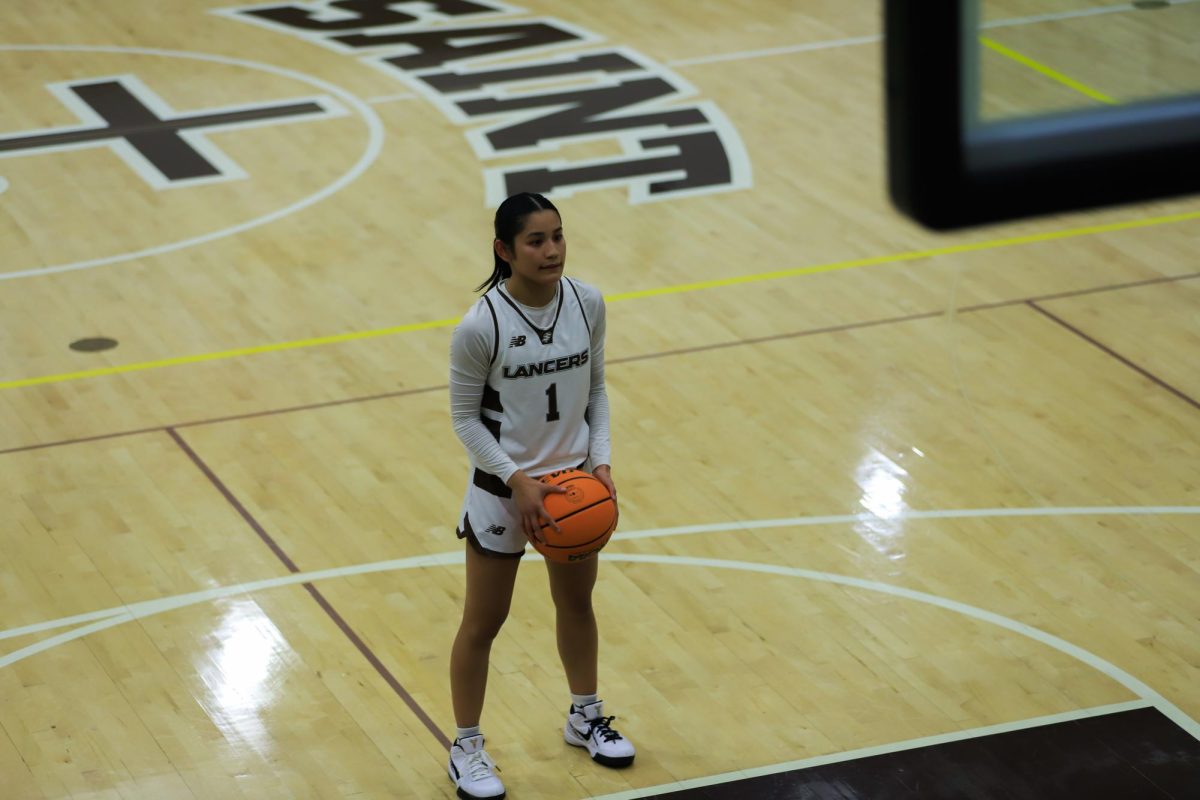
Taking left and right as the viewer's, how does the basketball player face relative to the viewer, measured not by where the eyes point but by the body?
facing the viewer and to the right of the viewer

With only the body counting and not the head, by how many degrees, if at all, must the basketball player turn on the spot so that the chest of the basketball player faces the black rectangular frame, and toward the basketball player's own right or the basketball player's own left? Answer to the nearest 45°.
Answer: approximately 45° to the basketball player's own right
